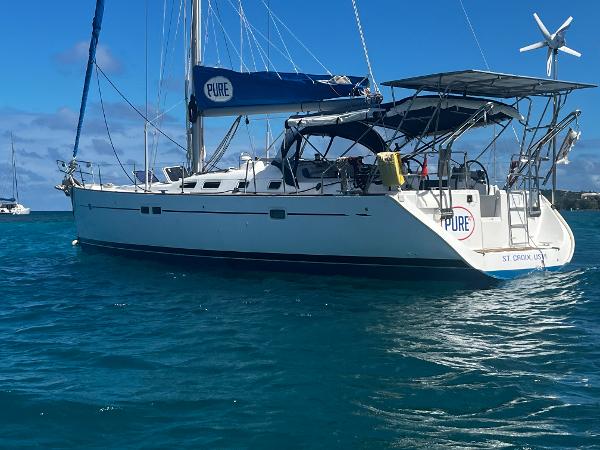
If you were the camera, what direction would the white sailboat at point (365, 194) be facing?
facing away from the viewer and to the left of the viewer
